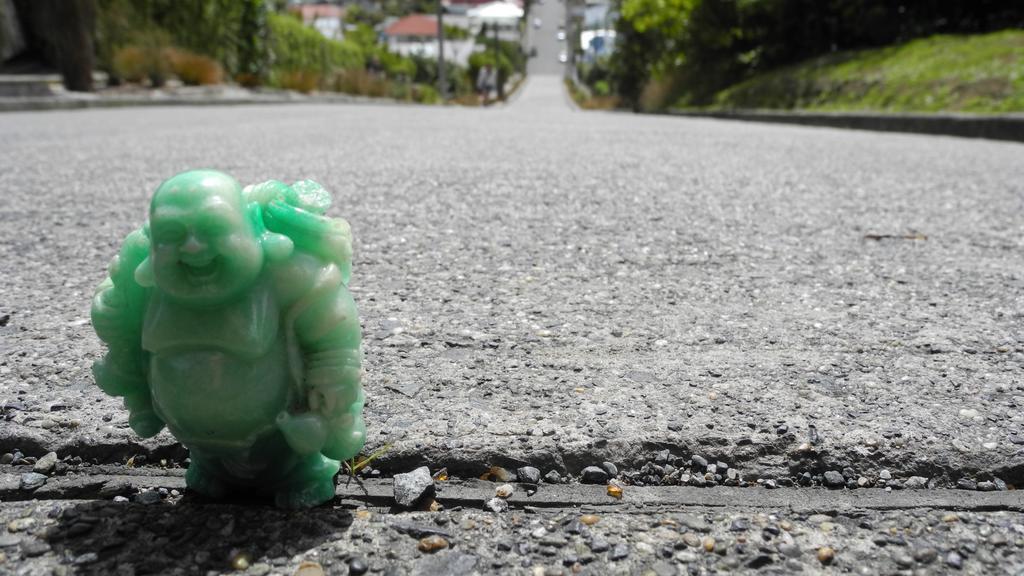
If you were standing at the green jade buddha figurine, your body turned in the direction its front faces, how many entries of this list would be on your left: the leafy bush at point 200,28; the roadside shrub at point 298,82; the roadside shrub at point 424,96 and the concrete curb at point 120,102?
0

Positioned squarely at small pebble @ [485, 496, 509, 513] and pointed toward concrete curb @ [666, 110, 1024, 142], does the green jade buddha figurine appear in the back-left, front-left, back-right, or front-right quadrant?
back-left

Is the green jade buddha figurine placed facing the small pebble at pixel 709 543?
no

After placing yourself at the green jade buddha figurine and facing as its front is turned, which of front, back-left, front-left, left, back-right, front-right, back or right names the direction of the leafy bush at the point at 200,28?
back-right

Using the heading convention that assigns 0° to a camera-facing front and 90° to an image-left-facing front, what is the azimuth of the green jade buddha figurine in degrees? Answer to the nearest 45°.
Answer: approximately 45°

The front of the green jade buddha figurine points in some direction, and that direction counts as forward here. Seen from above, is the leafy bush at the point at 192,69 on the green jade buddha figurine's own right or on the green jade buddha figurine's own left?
on the green jade buddha figurine's own right

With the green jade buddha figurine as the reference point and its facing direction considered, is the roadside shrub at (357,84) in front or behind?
behind

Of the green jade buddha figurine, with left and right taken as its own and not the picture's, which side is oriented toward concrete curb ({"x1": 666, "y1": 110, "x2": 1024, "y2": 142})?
back

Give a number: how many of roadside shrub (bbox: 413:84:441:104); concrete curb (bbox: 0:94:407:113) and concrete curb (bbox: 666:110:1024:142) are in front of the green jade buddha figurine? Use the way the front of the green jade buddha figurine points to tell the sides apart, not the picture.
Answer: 0

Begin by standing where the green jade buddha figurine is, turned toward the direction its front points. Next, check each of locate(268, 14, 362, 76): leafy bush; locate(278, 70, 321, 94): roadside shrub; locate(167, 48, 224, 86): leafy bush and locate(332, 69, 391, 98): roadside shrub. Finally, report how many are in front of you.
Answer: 0

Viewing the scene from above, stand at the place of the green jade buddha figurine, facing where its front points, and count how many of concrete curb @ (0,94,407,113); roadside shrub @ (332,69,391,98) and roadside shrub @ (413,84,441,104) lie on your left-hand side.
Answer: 0

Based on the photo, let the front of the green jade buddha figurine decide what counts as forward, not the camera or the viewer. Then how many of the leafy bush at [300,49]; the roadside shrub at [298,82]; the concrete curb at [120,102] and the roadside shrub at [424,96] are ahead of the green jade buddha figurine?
0

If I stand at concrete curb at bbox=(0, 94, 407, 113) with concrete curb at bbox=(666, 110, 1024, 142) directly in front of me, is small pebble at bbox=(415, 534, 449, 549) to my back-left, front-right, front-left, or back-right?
front-right
